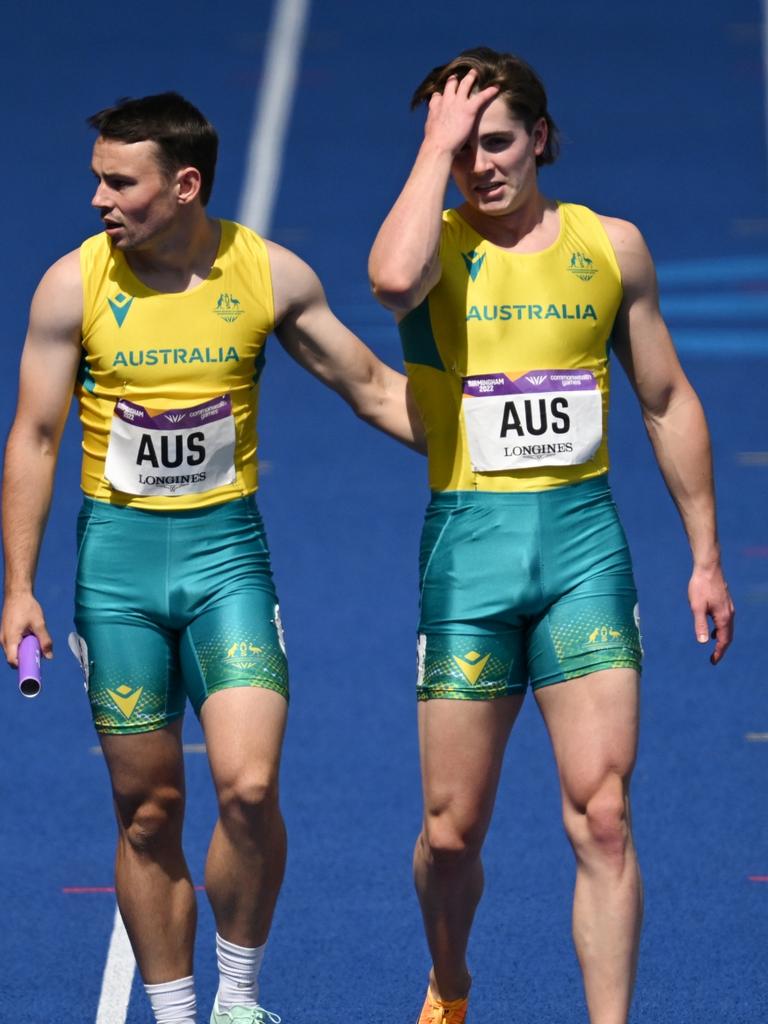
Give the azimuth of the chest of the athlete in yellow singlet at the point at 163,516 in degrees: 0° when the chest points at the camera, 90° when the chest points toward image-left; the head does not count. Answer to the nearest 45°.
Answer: approximately 0°

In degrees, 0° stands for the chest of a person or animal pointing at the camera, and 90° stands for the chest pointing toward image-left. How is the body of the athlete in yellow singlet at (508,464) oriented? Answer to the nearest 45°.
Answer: approximately 0°

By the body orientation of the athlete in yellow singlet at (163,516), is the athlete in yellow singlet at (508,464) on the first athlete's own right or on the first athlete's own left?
on the first athlete's own left

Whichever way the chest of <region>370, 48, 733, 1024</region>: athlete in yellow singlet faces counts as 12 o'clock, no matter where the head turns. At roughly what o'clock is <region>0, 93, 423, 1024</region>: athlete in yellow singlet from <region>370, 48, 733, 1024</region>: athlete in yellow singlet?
<region>0, 93, 423, 1024</region>: athlete in yellow singlet is roughly at 3 o'clock from <region>370, 48, 733, 1024</region>: athlete in yellow singlet.

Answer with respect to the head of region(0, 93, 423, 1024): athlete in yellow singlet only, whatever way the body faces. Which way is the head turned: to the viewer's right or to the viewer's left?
to the viewer's left

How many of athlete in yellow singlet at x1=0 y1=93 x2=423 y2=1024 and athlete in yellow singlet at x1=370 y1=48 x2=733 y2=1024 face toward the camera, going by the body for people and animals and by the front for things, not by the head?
2
